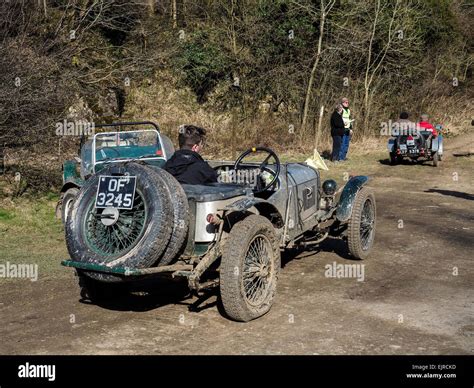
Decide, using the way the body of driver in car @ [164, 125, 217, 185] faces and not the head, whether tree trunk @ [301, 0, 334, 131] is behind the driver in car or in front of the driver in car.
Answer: in front

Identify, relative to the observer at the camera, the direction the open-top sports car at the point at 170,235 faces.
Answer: facing away from the viewer and to the right of the viewer

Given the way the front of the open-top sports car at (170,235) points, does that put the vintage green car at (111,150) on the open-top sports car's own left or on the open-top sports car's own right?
on the open-top sports car's own left

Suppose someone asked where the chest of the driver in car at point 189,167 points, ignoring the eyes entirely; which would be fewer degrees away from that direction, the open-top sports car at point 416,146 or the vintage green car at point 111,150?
the open-top sports car

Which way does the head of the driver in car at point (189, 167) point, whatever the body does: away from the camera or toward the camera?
away from the camera

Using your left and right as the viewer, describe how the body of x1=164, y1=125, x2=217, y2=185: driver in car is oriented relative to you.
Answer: facing away from the viewer and to the right of the viewer

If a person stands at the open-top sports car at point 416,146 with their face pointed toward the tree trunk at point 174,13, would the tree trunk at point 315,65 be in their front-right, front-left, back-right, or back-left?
front-right

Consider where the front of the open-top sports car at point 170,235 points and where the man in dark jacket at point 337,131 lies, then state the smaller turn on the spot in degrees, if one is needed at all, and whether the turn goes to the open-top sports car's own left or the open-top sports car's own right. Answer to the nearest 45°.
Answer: approximately 45° to the open-top sports car's own left

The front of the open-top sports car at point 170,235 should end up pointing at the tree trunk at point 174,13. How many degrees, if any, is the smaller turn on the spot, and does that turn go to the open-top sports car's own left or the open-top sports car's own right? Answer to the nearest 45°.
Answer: approximately 45° to the open-top sports car's own left

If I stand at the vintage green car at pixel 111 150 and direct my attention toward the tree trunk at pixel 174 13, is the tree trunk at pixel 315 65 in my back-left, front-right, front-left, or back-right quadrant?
front-right
